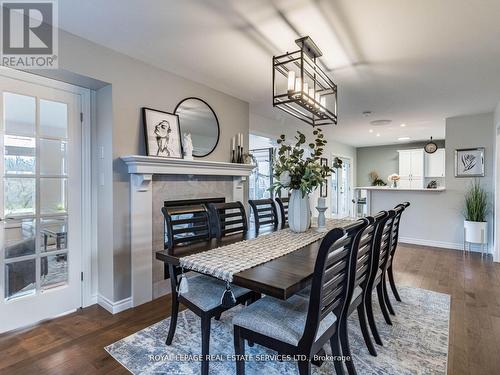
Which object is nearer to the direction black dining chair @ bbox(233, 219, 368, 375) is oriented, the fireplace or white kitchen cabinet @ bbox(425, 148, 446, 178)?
the fireplace

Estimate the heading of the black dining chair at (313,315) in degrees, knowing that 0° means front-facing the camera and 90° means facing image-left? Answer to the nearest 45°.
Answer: approximately 135°

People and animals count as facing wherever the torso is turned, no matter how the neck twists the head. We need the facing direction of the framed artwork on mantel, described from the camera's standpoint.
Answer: facing the viewer and to the right of the viewer

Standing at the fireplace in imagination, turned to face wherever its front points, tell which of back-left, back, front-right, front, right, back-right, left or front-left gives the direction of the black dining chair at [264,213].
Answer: front-left

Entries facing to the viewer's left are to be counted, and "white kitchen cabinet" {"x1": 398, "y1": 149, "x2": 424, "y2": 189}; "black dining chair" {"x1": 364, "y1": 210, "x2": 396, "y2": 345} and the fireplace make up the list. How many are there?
1

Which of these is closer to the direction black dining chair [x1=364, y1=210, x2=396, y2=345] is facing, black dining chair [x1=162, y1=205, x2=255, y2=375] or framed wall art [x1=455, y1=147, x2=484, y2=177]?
the black dining chair

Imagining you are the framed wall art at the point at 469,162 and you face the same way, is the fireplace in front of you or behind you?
in front

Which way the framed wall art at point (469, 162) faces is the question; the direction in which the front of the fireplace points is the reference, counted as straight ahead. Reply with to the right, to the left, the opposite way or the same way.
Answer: to the right

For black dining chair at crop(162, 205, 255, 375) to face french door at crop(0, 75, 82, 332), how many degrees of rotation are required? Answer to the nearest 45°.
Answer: approximately 180°

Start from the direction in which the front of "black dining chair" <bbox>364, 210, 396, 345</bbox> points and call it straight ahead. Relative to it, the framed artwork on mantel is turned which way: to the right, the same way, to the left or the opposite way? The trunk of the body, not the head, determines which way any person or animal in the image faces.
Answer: the opposite way

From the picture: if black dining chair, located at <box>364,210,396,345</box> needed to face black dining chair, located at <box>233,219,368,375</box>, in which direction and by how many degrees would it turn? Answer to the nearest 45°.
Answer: approximately 90° to its left

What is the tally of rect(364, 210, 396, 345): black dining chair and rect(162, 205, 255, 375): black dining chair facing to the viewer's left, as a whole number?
1

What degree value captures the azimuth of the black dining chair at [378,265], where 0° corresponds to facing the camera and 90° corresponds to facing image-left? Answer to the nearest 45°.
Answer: approximately 90°
